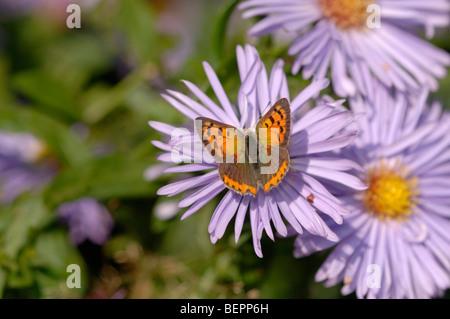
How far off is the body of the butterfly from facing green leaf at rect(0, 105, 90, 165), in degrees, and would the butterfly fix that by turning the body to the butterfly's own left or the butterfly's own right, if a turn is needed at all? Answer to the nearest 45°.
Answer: approximately 45° to the butterfly's own left

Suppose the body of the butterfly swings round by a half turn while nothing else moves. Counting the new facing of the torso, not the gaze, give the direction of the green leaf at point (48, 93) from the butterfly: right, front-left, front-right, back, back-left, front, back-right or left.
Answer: back-right

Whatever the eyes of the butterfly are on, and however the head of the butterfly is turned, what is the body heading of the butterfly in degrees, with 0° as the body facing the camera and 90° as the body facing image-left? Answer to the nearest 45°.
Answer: approximately 180°

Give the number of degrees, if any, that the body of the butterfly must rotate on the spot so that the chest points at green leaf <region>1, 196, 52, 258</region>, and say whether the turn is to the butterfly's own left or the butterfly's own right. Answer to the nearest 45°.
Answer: approximately 45° to the butterfly's own left
